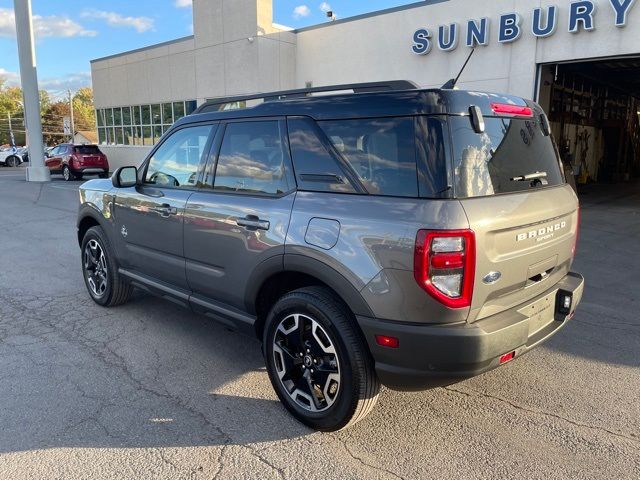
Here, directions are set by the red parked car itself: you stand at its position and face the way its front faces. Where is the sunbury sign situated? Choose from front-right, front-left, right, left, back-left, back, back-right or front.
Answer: back

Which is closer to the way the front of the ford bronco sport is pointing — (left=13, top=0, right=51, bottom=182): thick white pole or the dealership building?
the thick white pole

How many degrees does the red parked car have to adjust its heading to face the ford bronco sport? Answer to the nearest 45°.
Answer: approximately 135° to its left

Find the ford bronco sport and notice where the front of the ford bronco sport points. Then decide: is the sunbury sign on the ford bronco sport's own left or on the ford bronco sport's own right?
on the ford bronco sport's own right

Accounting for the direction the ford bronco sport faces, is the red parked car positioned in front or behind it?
in front

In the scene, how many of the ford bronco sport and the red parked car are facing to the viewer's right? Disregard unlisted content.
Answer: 0

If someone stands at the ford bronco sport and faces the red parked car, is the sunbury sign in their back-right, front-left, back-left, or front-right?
front-right

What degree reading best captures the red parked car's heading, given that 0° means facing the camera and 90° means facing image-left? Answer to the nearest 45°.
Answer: approximately 135°

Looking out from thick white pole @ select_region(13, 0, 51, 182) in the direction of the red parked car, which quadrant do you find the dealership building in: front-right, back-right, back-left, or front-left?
front-right

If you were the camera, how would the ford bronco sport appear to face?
facing away from the viewer and to the left of the viewer
